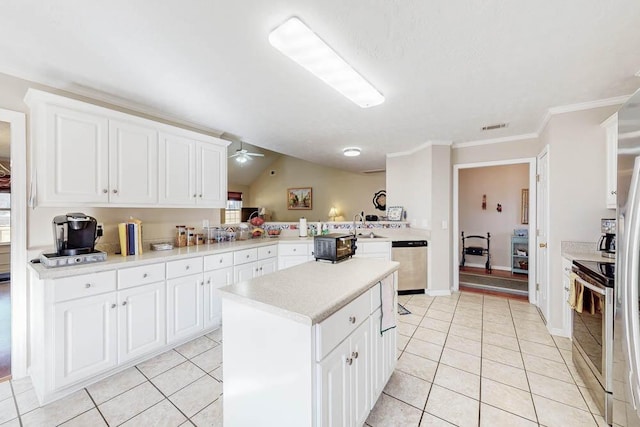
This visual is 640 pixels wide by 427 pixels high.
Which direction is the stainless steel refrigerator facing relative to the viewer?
to the viewer's left

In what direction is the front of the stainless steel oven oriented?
to the viewer's left

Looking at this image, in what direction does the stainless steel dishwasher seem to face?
toward the camera

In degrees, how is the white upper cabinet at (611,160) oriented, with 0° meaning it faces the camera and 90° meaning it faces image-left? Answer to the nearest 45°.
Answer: approximately 90°

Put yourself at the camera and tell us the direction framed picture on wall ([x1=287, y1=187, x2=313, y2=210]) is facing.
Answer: facing the viewer

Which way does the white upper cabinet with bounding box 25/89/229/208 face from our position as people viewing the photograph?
facing the viewer and to the right of the viewer

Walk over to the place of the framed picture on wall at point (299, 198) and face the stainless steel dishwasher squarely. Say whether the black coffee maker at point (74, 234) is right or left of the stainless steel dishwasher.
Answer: right

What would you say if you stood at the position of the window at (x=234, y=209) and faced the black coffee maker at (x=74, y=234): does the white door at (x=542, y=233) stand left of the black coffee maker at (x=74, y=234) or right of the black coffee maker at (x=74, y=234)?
left

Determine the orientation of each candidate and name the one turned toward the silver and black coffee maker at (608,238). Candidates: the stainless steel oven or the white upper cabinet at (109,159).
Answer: the white upper cabinet

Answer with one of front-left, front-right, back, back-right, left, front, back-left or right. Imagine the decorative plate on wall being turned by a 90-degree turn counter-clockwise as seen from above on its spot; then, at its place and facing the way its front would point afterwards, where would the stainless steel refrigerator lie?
right

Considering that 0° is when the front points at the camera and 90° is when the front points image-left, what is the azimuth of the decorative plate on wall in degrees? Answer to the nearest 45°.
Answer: approximately 0°

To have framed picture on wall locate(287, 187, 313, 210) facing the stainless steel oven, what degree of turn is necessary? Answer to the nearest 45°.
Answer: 0° — it already faces it

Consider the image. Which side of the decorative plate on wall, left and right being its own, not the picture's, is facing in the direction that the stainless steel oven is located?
front
